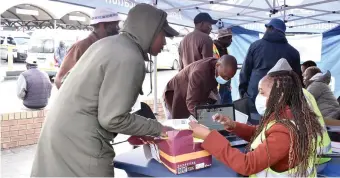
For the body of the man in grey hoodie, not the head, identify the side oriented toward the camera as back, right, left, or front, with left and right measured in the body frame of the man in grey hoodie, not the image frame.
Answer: right

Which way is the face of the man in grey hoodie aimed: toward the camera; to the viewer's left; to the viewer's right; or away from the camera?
to the viewer's right

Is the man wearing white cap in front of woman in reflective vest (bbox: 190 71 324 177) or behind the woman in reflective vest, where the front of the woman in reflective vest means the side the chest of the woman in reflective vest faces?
in front

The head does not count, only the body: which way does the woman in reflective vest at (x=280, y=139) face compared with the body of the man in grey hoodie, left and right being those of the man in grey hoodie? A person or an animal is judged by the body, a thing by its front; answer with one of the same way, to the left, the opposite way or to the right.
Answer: the opposite way

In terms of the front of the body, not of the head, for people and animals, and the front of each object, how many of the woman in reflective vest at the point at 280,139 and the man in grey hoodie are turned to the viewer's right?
1

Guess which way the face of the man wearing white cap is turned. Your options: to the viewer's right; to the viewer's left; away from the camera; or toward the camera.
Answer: to the viewer's right

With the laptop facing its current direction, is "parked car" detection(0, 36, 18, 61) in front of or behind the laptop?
behind

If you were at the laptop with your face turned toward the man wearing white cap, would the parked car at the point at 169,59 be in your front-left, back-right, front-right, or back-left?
front-right

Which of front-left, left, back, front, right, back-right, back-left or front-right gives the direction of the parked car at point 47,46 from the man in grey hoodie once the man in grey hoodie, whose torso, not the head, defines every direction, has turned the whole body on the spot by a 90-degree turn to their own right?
back

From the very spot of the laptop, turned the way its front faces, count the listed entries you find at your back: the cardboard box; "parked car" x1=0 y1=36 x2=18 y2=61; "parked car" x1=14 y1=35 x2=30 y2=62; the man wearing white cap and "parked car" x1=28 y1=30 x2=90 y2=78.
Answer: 4

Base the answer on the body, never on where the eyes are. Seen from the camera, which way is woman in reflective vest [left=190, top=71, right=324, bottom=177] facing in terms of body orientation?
to the viewer's left
